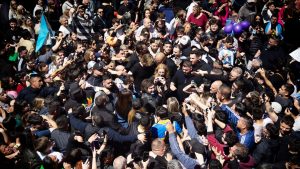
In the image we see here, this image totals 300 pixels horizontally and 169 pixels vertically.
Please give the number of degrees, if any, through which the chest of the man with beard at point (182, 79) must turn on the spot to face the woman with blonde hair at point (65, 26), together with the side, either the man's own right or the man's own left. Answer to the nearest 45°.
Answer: approximately 180°

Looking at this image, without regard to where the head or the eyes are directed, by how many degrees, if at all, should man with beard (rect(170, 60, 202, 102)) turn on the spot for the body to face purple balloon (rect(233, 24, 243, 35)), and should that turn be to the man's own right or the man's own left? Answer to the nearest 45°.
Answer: approximately 90° to the man's own left

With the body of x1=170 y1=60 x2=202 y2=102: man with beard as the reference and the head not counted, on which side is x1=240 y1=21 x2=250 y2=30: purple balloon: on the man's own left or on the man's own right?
on the man's own left

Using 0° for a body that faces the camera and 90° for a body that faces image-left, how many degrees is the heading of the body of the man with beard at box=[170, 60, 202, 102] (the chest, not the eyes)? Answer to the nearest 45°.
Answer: approximately 315°
